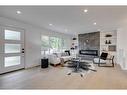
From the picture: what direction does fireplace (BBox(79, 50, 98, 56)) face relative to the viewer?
toward the camera
